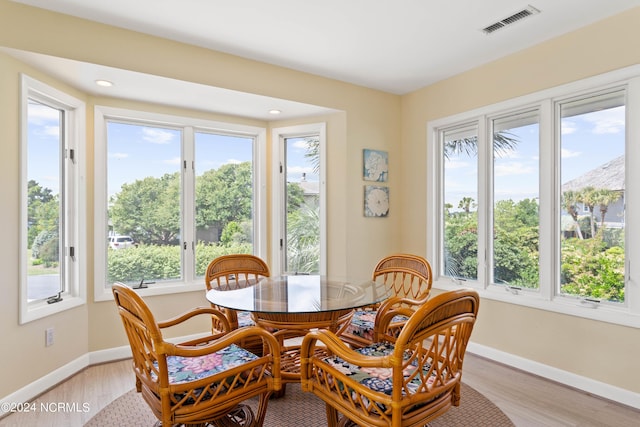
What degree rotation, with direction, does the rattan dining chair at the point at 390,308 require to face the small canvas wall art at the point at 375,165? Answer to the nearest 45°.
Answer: approximately 135° to its right

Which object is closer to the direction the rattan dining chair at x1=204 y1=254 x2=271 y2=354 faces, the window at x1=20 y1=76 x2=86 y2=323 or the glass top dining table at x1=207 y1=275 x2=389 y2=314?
the glass top dining table

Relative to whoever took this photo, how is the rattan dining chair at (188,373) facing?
facing away from the viewer and to the right of the viewer

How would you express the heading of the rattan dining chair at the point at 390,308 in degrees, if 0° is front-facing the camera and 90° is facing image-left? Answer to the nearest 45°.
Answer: approximately 45°

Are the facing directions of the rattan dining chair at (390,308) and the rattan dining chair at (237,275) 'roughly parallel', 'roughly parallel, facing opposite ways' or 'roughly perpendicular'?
roughly perpendicular

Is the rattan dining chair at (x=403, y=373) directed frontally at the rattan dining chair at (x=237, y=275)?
yes

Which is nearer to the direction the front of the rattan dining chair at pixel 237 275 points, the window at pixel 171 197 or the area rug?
the area rug

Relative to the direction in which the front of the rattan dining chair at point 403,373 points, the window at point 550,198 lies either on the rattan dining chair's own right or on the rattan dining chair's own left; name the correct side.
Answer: on the rattan dining chair's own right

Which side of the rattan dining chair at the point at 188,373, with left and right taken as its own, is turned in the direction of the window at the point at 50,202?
left

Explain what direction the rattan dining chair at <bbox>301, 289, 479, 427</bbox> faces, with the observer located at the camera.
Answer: facing away from the viewer and to the left of the viewer

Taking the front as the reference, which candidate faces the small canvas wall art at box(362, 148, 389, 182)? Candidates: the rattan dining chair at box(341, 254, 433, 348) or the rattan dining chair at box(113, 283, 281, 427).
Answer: the rattan dining chair at box(113, 283, 281, 427)

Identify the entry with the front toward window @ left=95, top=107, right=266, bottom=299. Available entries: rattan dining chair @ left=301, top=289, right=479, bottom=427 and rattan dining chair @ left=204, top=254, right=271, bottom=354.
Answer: rattan dining chair @ left=301, top=289, right=479, bottom=427

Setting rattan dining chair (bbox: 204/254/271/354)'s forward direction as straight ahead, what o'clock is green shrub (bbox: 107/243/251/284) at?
The green shrub is roughly at 6 o'clock from the rattan dining chair.

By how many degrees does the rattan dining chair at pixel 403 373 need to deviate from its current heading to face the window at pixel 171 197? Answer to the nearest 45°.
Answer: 0° — it already faces it

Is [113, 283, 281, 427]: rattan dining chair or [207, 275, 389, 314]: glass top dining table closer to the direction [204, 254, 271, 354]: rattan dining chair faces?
the glass top dining table

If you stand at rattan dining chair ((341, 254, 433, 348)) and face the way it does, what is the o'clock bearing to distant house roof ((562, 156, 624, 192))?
The distant house roof is roughly at 7 o'clock from the rattan dining chair.
